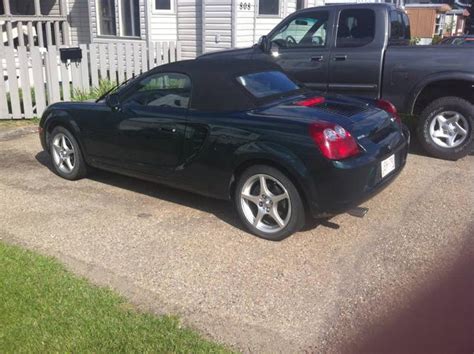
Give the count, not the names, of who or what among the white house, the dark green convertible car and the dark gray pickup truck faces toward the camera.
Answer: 1

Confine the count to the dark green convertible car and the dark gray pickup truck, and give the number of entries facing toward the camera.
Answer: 0

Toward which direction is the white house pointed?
toward the camera

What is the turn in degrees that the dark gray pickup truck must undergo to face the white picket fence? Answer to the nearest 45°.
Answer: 0° — it already faces it

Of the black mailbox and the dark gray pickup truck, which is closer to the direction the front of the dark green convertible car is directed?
the black mailbox

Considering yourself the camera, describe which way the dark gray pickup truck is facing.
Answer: facing to the left of the viewer

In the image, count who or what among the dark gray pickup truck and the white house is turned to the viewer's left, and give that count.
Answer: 1

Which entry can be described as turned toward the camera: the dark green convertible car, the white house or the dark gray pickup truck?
the white house

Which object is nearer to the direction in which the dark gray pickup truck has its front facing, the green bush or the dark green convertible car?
the green bush

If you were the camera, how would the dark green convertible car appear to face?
facing away from the viewer and to the left of the viewer

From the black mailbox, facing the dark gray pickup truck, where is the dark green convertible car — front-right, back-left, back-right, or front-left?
front-right

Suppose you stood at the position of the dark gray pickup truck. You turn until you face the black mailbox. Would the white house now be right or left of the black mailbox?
right

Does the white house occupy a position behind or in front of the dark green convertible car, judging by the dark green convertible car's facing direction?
in front

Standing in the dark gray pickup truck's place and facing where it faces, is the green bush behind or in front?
in front

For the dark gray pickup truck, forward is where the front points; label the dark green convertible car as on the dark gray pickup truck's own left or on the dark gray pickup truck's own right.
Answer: on the dark gray pickup truck's own left

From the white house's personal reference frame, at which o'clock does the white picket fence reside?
The white picket fence is roughly at 1 o'clock from the white house.

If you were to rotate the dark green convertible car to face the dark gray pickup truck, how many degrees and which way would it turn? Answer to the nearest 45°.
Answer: approximately 90° to its right
